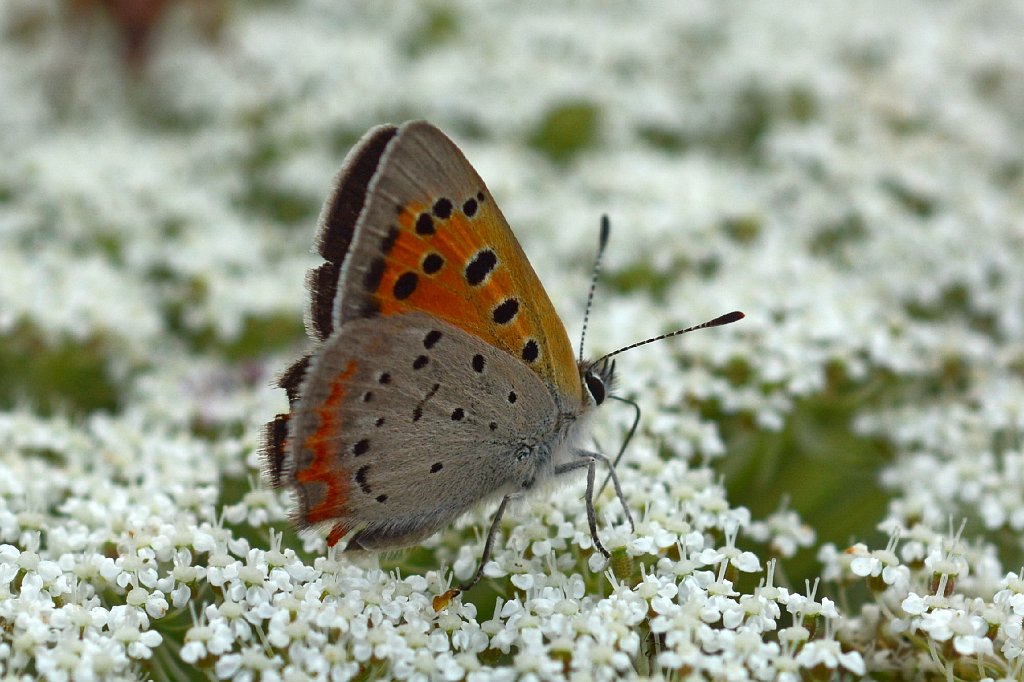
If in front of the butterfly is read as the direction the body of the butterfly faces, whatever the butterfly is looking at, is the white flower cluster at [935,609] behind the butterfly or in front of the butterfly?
in front

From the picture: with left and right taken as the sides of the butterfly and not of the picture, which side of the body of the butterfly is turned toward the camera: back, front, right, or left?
right
